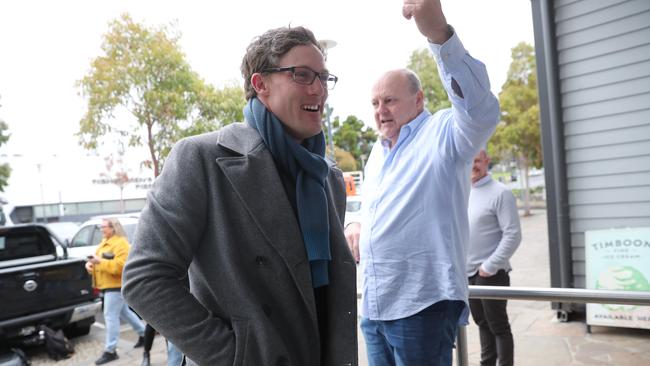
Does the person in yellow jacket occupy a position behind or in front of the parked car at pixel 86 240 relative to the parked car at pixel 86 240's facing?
behind

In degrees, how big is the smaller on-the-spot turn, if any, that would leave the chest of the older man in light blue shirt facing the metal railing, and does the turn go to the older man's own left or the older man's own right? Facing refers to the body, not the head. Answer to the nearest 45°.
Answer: approximately 135° to the older man's own left

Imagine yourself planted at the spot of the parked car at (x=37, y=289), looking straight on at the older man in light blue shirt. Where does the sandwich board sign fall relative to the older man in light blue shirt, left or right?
left

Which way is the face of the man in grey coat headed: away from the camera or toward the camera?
toward the camera

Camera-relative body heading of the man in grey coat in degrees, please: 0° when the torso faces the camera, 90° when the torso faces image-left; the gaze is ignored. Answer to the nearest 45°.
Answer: approximately 315°

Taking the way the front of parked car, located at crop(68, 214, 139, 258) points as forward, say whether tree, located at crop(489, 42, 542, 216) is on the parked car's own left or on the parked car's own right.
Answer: on the parked car's own right

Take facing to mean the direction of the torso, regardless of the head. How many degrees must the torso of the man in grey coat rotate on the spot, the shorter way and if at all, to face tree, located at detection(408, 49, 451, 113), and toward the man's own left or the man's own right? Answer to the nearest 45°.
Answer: approximately 90° to the man's own left

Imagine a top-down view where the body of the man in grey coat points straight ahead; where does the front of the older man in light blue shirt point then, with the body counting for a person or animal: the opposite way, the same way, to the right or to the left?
to the right

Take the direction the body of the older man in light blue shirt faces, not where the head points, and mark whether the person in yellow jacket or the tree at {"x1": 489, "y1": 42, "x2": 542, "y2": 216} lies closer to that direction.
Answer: the person in yellow jacket

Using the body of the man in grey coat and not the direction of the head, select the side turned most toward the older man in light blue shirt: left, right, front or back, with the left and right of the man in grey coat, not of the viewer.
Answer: left

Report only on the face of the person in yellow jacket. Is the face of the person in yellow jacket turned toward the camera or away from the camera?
toward the camera

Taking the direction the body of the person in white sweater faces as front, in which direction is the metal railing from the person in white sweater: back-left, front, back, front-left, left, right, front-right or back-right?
front-left
